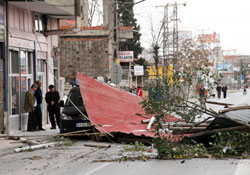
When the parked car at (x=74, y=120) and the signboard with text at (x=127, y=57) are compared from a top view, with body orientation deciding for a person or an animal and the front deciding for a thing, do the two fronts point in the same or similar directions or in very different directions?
same or similar directions

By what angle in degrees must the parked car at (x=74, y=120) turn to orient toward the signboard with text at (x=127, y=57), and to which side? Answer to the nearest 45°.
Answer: approximately 180°

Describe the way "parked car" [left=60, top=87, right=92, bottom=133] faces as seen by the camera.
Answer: facing the viewer

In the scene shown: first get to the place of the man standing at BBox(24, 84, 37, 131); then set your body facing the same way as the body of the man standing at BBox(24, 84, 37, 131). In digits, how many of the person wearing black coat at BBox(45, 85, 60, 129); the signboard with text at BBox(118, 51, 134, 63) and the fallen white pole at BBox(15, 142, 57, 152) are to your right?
1

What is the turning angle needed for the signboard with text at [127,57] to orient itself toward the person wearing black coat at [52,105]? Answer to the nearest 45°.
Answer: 0° — it already faces them

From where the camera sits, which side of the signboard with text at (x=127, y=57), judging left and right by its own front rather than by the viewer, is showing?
front

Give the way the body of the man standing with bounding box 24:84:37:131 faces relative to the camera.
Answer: to the viewer's right
